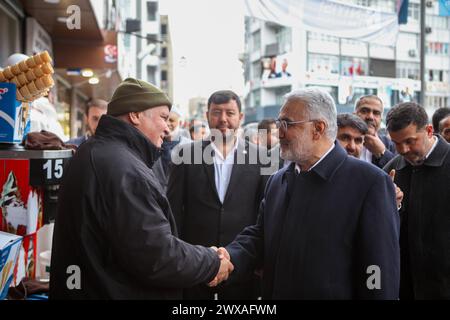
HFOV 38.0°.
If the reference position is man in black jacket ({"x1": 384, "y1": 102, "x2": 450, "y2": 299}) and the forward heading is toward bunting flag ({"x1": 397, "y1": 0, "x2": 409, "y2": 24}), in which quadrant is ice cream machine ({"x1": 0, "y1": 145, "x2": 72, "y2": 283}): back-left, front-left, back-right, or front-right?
back-left

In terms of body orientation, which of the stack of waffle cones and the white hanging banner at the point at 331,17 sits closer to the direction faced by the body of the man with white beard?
the stack of waffle cones

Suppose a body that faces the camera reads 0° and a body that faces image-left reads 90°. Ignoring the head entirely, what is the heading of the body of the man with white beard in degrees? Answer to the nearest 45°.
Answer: approximately 45°

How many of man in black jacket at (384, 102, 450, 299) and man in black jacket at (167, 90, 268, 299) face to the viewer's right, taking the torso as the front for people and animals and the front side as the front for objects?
0

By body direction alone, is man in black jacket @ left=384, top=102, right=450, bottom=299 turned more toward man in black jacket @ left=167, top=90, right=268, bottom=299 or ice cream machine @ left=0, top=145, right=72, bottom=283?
the ice cream machine

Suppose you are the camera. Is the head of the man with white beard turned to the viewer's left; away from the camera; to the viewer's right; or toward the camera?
to the viewer's left

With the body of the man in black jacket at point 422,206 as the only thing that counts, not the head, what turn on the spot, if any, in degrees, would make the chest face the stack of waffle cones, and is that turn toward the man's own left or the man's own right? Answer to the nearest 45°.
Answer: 0° — they already face it

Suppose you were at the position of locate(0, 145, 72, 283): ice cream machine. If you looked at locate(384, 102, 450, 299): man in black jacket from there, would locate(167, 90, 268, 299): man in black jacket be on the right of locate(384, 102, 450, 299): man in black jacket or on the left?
left

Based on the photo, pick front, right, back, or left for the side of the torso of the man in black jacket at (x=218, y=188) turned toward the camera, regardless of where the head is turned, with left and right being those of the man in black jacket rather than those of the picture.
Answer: front

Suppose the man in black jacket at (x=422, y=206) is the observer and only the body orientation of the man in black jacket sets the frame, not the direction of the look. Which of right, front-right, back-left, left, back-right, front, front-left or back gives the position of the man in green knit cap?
front

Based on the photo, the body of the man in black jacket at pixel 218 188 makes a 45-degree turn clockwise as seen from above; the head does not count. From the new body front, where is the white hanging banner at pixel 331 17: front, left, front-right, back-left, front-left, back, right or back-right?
back

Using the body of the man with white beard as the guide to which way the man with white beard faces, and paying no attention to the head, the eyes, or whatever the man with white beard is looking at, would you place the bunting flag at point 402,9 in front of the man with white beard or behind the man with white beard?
behind

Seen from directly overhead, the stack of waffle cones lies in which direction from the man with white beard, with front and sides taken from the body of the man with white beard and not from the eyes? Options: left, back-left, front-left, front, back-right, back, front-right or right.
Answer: front-right

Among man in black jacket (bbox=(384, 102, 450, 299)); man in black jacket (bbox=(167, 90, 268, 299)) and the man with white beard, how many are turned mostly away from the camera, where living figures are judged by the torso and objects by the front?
0

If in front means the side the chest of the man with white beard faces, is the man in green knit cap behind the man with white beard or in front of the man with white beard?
in front

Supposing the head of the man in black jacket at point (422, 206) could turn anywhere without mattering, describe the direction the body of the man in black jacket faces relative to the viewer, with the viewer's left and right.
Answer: facing the viewer and to the left of the viewer

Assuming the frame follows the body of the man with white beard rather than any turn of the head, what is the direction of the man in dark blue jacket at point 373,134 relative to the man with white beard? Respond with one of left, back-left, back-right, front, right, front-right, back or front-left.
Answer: back-right
